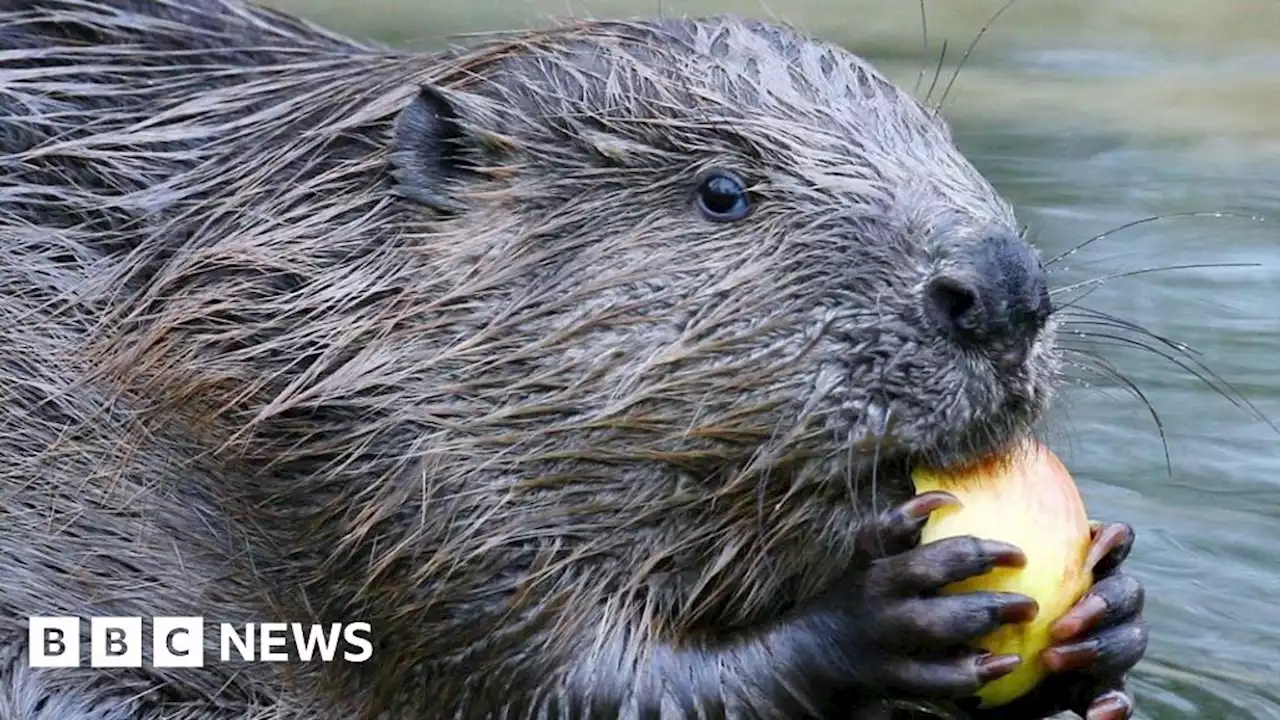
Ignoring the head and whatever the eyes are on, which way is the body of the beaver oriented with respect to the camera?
to the viewer's right
